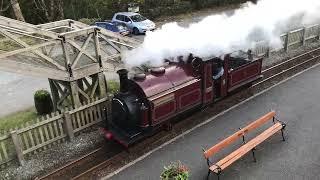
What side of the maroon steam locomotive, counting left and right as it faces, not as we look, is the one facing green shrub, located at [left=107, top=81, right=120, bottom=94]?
right

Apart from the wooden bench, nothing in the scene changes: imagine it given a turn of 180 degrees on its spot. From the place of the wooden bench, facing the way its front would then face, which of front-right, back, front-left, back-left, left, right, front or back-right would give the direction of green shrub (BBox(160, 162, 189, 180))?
left

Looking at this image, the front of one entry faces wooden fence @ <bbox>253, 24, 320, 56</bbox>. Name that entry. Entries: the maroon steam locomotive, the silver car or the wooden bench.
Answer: the silver car

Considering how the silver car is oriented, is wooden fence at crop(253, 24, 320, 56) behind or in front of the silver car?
in front

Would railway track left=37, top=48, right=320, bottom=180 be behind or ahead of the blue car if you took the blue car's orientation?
ahead

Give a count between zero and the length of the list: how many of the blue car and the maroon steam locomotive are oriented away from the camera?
0

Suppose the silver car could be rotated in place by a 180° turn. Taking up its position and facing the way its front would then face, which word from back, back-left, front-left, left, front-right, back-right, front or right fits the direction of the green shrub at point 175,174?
back-left

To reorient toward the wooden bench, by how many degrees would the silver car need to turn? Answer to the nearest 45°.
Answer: approximately 45° to its right

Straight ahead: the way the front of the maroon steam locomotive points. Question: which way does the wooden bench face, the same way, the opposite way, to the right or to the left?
to the left
